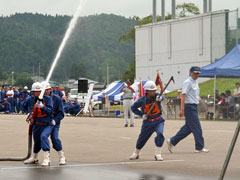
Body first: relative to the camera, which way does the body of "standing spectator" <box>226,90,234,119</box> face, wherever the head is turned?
to the viewer's left

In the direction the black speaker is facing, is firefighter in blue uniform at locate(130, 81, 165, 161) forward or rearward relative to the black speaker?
forward

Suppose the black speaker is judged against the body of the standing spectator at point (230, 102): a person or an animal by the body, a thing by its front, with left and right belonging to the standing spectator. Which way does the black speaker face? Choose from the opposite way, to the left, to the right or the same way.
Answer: to the left

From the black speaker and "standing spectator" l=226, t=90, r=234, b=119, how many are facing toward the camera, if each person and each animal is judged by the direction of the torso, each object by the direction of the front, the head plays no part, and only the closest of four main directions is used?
1

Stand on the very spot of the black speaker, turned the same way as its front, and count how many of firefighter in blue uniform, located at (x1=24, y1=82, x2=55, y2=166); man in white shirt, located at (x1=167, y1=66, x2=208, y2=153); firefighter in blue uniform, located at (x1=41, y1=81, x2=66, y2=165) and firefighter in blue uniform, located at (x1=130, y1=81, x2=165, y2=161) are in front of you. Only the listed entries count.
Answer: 4

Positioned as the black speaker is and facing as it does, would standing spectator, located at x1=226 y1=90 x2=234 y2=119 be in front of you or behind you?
in front

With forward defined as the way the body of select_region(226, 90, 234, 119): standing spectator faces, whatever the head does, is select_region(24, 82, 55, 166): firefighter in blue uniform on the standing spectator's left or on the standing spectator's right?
on the standing spectator's left

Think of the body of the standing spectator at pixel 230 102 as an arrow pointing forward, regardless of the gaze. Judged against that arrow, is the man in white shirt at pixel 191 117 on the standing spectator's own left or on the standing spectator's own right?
on the standing spectator's own left

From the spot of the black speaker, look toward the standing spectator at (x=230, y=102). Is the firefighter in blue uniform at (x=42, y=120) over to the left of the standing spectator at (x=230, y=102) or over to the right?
right

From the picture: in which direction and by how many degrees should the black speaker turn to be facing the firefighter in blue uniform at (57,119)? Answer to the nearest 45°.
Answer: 0° — it already faces them

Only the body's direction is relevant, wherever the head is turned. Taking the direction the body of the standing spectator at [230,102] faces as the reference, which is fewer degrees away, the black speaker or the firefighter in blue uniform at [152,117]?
the black speaker

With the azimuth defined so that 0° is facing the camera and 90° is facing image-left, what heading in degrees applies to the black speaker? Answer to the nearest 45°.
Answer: approximately 0°
